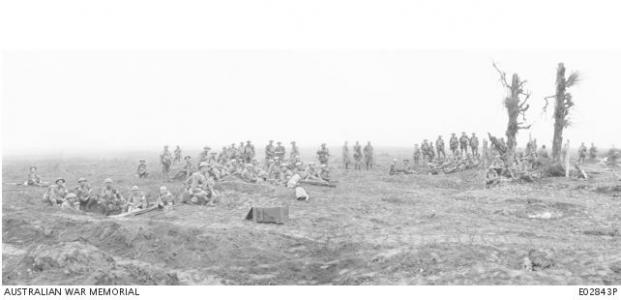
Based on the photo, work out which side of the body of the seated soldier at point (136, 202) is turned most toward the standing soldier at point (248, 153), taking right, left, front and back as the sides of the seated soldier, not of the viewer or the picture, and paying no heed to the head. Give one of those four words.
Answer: back

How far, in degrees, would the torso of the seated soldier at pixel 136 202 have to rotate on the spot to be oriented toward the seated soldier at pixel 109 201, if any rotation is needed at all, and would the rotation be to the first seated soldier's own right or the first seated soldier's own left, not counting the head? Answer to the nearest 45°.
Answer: approximately 90° to the first seated soldier's own right

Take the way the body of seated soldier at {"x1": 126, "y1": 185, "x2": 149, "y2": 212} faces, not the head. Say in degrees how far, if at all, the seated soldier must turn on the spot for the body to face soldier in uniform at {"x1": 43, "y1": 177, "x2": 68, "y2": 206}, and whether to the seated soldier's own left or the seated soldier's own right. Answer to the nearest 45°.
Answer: approximately 90° to the seated soldier's own right

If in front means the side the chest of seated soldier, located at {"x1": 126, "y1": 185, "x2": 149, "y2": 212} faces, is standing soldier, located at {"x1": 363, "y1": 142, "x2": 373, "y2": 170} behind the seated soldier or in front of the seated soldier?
behind

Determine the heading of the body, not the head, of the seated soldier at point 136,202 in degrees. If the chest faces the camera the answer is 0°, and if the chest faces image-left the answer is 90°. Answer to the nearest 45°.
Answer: approximately 45°

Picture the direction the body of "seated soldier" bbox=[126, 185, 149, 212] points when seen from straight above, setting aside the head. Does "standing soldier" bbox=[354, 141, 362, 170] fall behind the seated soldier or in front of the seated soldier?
behind

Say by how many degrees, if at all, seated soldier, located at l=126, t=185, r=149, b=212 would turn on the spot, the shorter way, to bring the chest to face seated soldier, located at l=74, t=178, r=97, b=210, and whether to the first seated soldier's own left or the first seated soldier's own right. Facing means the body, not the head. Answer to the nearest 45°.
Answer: approximately 90° to the first seated soldier's own right

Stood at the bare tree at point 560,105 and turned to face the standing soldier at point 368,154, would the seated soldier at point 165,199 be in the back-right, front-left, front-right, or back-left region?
front-left

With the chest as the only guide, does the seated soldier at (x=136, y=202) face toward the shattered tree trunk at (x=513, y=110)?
no

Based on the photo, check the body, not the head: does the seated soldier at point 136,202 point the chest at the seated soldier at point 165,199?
no

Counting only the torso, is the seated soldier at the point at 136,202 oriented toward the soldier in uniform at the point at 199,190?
no
